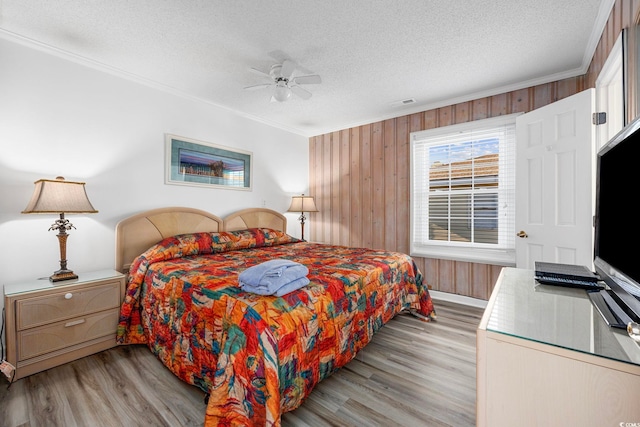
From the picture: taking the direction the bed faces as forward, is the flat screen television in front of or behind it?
in front

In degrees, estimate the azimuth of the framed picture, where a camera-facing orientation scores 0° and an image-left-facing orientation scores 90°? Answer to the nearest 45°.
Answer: approximately 315°

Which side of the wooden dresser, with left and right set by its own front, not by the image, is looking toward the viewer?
left

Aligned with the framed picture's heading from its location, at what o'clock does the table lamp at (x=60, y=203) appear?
The table lamp is roughly at 3 o'clock from the framed picture.

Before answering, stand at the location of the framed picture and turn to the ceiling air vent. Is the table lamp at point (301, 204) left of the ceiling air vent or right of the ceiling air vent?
left

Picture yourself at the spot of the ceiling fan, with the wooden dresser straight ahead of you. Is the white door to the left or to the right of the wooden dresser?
left

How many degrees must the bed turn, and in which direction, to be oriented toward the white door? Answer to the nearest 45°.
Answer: approximately 45° to its left

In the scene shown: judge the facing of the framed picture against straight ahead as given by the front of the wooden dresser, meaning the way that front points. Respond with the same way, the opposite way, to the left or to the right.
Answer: the opposite way

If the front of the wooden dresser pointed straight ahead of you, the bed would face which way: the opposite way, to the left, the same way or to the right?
the opposite way

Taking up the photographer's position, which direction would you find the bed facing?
facing the viewer and to the right of the viewer

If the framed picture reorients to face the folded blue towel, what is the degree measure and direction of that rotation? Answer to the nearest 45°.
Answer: approximately 45° to its right

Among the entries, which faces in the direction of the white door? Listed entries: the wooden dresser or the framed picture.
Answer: the framed picture

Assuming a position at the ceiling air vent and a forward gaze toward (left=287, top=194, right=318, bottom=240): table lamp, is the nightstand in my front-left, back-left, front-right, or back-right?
front-left

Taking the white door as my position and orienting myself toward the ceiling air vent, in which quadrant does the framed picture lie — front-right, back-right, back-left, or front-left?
front-left
